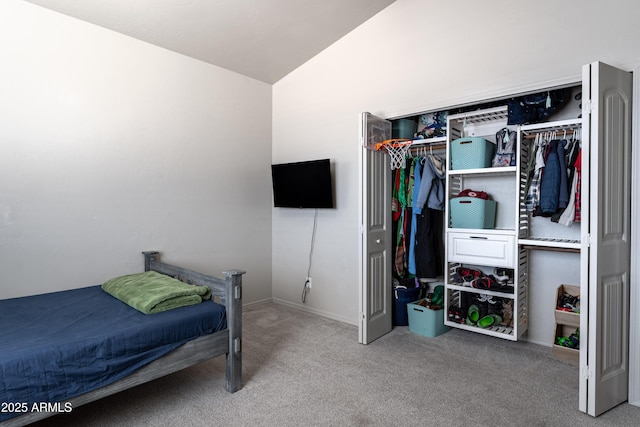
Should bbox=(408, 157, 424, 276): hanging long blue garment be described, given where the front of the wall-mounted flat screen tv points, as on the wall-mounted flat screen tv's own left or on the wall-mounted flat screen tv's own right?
on the wall-mounted flat screen tv's own left

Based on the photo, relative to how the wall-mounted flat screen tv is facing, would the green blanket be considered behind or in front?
in front

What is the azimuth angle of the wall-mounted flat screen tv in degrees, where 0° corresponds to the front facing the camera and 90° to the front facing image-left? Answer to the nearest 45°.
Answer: approximately 45°

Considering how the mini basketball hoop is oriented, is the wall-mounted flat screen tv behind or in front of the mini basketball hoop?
behind
